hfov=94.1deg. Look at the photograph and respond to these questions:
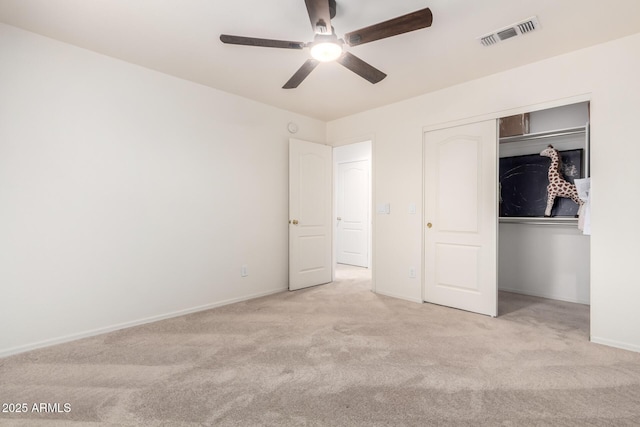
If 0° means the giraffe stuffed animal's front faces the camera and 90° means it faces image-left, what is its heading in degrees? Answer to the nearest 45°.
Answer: approximately 90°

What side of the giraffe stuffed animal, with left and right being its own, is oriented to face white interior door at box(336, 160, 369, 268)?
front

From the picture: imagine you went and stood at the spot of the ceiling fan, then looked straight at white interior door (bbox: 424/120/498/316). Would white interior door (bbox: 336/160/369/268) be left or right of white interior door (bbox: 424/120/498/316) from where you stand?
left

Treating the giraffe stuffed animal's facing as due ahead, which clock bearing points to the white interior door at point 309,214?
The white interior door is roughly at 11 o'clock from the giraffe stuffed animal.

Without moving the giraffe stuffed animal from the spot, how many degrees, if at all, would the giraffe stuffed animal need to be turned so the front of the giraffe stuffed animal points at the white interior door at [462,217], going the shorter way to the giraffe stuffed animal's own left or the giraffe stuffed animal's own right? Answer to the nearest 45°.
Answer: approximately 45° to the giraffe stuffed animal's own left
